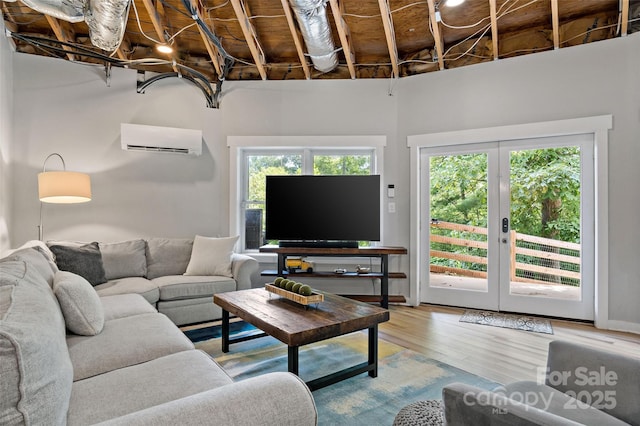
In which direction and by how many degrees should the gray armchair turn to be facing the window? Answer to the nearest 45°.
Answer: approximately 90° to its right

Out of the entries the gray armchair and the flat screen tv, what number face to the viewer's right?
0

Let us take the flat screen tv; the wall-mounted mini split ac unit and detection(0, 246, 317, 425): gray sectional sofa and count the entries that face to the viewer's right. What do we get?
1

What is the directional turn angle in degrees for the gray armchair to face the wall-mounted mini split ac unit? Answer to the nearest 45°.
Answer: approximately 45° to its right

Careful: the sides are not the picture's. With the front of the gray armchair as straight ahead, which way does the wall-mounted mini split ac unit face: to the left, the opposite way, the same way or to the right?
to the left

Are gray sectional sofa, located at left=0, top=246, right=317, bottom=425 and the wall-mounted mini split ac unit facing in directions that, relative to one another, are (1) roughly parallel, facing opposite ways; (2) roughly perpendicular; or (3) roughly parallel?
roughly perpendicular

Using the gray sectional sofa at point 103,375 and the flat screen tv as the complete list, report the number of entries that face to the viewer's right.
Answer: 1

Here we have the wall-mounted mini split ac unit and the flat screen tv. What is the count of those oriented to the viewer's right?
0

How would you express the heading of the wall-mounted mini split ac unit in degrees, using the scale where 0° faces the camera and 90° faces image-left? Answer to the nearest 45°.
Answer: approximately 0°

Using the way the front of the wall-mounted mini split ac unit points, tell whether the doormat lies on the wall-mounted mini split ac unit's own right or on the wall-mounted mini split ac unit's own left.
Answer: on the wall-mounted mini split ac unit's own left

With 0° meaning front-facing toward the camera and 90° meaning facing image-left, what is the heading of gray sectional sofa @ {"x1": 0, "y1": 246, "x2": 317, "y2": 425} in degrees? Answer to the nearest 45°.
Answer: approximately 270°

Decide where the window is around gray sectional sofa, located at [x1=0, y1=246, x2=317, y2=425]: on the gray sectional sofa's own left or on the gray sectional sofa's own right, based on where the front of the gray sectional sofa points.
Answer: on the gray sectional sofa's own left

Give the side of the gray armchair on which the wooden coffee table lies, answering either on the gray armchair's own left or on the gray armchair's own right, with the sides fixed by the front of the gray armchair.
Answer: on the gray armchair's own right

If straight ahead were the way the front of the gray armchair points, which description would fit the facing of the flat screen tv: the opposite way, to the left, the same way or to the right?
to the left
